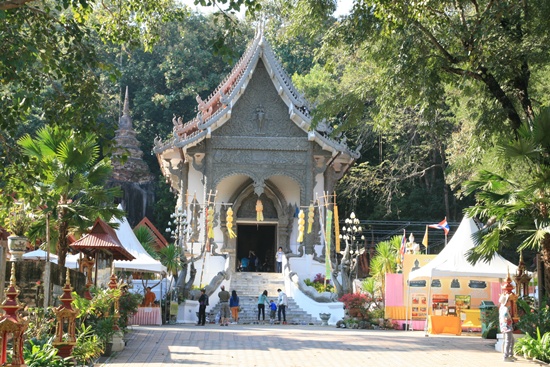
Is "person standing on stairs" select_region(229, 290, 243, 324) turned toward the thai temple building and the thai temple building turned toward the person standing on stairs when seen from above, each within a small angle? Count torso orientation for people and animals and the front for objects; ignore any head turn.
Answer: yes

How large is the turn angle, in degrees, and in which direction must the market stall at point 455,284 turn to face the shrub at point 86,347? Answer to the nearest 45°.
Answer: approximately 45° to its right

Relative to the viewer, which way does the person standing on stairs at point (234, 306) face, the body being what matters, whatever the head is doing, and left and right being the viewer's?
facing away from the viewer

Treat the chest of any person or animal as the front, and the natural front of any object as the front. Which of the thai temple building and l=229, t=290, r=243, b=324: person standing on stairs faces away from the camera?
the person standing on stairs

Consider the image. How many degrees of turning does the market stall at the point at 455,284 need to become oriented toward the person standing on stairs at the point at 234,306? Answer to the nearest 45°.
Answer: approximately 90° to its right

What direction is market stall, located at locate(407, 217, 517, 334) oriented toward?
toward the camera
